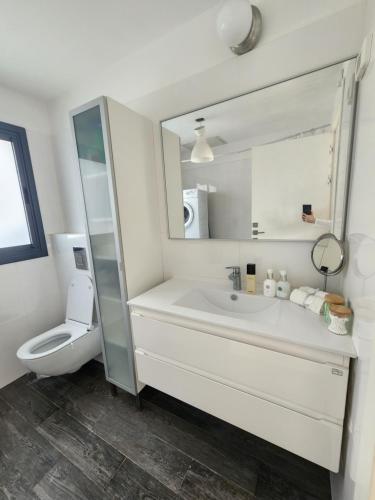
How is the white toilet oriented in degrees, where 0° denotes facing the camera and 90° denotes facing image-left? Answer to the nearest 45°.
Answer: approximately 45°

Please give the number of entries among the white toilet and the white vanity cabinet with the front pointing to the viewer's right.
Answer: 0

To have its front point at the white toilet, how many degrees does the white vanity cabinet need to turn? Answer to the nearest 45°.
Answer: approximately 45° to its right

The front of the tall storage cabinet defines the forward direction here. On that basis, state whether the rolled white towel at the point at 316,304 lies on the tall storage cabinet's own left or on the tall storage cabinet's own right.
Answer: on the tall storage cabinet's own left

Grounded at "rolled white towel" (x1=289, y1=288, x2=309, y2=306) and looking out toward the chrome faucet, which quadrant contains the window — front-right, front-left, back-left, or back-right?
front-left

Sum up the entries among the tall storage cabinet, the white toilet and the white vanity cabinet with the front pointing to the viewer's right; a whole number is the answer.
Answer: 0

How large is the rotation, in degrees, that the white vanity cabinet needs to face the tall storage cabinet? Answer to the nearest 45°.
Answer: approximately 90° to its right

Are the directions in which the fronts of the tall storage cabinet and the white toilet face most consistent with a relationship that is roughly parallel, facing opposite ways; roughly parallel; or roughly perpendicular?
roughly parallel

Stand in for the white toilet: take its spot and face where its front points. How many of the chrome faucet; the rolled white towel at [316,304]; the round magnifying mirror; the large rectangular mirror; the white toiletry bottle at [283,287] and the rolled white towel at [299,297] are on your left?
6

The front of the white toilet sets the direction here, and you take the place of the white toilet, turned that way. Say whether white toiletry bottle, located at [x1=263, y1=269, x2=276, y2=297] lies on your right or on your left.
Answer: on your left

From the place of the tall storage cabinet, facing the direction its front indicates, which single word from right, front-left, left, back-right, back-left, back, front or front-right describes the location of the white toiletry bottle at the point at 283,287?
left

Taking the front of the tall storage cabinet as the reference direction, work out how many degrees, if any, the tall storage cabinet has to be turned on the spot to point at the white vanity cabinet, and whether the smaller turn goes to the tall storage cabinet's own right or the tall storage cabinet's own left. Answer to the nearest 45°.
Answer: approximately 90° to the tall storage cabinet's own left

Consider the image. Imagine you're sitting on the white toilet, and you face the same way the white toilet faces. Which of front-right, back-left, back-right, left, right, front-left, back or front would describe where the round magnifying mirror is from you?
left

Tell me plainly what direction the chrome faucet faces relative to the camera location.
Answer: facing the viewer and to the left of the viewer

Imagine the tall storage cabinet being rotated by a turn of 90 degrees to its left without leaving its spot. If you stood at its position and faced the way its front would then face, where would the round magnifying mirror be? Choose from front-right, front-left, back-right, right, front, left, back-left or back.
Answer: front

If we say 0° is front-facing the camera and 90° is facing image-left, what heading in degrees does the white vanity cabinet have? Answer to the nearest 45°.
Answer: approximately 45°

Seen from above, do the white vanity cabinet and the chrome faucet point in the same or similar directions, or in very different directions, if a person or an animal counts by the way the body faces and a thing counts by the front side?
same or similar directions
